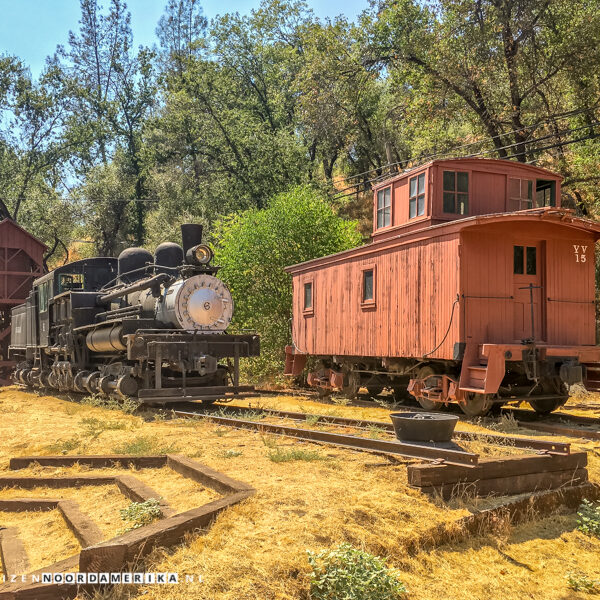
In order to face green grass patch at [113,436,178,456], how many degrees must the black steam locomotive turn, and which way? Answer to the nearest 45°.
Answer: approximately 45° to its right

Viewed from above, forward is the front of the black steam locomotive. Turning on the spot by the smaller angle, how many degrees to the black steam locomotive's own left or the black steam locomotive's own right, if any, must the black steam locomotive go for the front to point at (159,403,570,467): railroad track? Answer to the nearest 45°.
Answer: approximately 45° to the black steam locomotive's own right

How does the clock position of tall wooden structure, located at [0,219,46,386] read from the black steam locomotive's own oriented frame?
The tall wooden structure is roughly at 7 o'clock from the black steam locomotive.

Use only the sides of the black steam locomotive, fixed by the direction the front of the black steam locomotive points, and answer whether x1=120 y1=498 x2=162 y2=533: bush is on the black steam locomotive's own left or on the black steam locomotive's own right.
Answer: on the black steam locomotive's own right

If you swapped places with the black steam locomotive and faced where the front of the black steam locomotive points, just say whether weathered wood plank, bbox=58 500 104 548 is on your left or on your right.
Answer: on your right

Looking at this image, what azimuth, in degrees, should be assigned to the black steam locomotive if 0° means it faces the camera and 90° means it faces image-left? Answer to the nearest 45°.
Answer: approximately 315°

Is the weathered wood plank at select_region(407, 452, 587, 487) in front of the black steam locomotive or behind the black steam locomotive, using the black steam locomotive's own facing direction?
in front

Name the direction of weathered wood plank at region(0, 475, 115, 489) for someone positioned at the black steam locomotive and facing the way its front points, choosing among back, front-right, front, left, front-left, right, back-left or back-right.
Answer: front-right

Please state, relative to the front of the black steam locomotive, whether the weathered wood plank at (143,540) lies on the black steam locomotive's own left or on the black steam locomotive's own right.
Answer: on the black steam locomotive's own right

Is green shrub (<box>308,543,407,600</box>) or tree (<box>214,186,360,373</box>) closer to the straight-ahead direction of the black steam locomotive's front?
the green shrub

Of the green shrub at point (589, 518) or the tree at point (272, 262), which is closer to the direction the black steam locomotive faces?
the green shrub

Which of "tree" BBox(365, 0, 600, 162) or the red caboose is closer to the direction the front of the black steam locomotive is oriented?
the red caboose

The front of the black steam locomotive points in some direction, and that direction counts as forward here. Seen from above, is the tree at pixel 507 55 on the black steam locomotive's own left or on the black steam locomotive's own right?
on the black steam locomotive's own left

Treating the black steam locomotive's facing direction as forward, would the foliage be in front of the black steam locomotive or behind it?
in front

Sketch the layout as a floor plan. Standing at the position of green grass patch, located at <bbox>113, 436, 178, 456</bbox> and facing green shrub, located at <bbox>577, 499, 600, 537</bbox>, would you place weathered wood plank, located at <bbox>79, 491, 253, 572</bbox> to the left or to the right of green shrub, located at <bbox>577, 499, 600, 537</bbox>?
right

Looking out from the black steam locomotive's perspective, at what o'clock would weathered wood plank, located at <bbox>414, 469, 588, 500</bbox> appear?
The weathered wood plank is roughly at 1 o'clock from the black steam locomotive.
